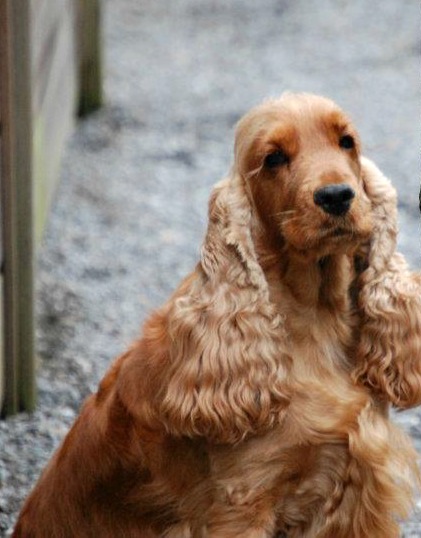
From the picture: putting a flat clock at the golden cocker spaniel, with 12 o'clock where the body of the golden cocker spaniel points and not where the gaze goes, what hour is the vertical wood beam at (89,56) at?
The vertical wood beam is roughly at 7 o'clock from the golden cocker spaniel.

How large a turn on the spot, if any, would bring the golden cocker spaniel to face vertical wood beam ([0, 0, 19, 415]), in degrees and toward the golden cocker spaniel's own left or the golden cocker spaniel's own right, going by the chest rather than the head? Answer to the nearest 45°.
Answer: approximately 180°

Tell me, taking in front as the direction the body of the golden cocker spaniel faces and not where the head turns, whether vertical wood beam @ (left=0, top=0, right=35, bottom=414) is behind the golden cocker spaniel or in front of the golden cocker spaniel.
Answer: behind
